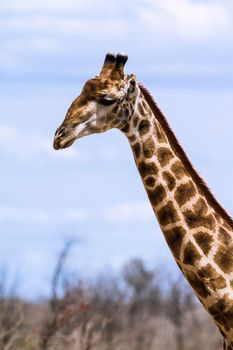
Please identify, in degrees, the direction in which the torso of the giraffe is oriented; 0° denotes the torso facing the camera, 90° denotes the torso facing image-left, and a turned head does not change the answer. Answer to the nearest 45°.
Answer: approximately 90°
